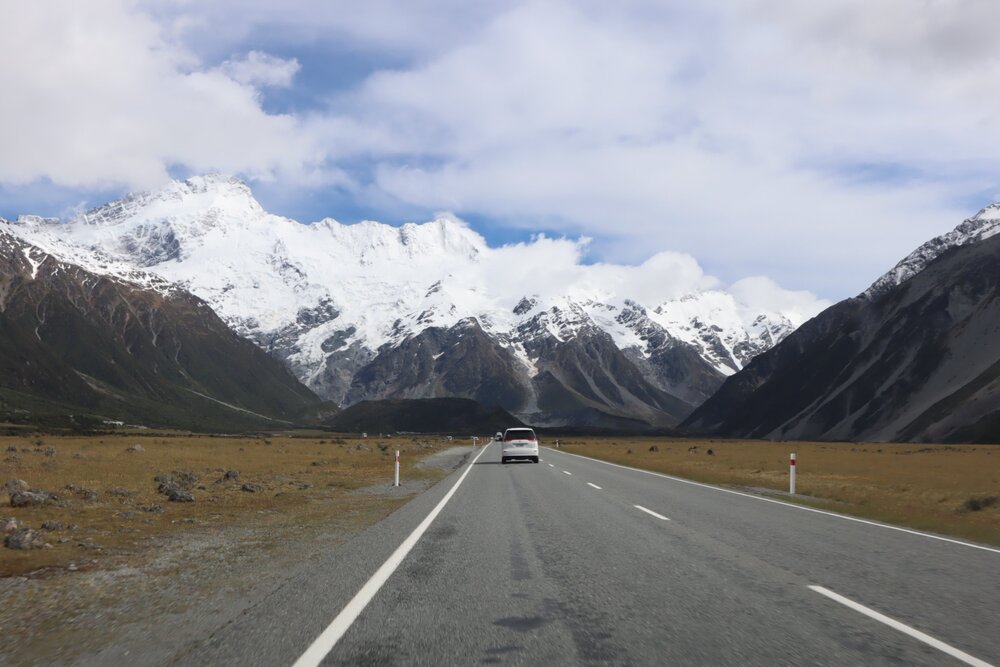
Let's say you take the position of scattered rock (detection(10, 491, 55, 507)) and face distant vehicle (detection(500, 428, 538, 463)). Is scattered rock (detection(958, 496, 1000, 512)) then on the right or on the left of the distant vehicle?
right

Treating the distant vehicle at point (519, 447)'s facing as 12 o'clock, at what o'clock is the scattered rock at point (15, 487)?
The scattered rock is roughly at 7 o'clock from the distant vehicle.

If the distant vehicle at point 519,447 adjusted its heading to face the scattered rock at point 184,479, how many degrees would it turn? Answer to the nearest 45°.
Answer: approximately 135° to its left

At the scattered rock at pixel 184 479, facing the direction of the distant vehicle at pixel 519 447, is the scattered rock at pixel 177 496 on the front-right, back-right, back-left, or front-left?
back-right

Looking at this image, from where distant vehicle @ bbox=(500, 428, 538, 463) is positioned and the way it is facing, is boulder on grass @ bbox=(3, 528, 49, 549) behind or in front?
behind

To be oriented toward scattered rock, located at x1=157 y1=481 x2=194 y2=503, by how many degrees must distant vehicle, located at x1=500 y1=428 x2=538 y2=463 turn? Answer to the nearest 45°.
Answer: approximately 180°

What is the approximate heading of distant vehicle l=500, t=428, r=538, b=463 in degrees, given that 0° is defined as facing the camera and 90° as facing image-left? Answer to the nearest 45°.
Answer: approximately 180°

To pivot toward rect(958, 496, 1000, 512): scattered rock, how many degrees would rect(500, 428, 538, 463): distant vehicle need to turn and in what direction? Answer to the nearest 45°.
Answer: approximately 135° to its right
